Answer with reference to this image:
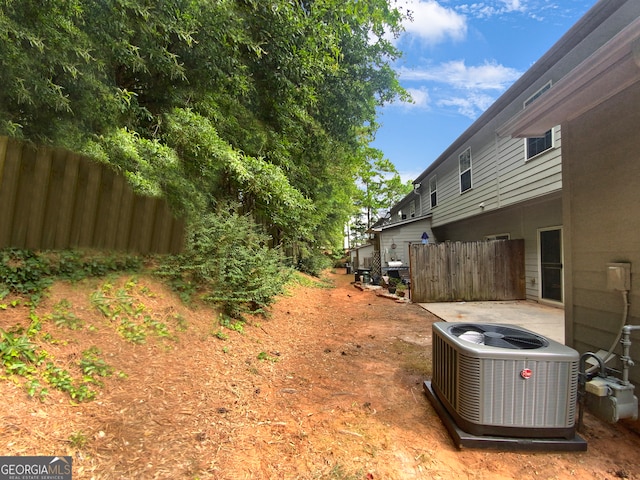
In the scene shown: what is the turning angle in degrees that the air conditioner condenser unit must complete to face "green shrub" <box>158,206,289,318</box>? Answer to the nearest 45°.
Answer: approximately 90° to its right

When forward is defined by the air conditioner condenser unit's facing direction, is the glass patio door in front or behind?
behind

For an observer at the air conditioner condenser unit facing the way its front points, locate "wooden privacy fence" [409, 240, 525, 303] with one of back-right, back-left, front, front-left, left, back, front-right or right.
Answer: back

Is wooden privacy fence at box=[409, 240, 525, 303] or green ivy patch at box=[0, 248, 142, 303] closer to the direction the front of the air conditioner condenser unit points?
the green ivy patch

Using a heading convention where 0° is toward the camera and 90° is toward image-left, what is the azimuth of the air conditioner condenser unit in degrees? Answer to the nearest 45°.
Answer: approximately 0°

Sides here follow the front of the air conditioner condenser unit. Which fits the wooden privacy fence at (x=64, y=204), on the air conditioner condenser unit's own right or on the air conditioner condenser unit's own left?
on the air conditioner condenser unit's own right
